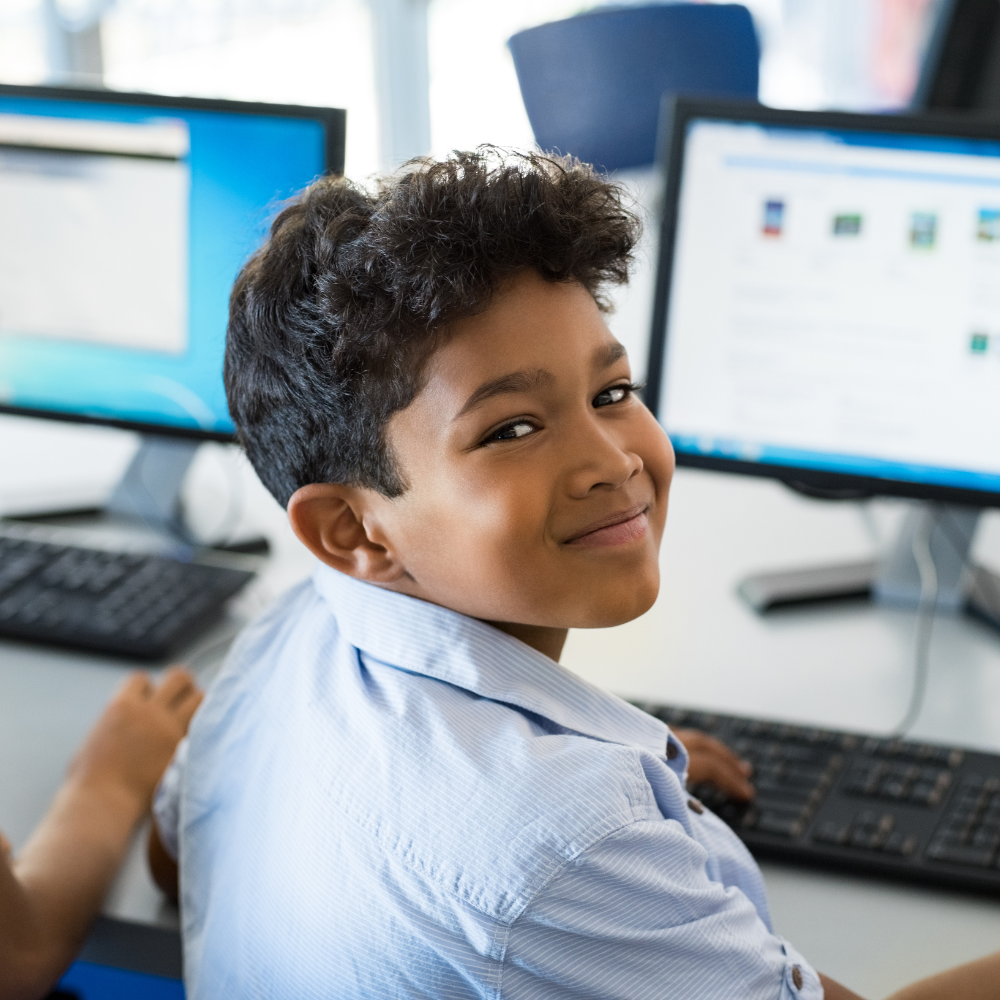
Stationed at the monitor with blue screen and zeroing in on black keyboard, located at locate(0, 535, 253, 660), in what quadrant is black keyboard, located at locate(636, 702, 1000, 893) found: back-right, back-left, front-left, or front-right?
front-left

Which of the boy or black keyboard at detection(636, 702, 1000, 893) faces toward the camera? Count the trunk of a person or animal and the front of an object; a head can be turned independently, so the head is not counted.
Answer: the black keyboard

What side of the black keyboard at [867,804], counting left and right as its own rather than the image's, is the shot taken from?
front

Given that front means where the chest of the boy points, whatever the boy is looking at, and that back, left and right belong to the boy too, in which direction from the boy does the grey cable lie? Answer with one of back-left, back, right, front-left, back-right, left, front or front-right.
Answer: front

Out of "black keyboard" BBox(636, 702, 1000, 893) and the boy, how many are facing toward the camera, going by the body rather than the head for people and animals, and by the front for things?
1

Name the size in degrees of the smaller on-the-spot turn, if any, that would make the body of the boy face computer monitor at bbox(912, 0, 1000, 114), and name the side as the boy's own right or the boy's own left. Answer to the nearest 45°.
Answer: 0° — they already face it

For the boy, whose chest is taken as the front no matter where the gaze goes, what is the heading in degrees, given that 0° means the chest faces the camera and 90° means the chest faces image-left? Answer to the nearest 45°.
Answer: approximately 225°

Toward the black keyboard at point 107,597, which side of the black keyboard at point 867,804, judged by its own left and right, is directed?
right

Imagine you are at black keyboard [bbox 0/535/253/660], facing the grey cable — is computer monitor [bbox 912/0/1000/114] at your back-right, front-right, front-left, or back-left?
front-left

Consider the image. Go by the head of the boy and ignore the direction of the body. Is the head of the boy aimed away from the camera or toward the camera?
toward the camera

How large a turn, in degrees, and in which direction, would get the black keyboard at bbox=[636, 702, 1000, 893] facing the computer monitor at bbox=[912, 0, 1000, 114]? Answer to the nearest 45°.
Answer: approximately 180°
